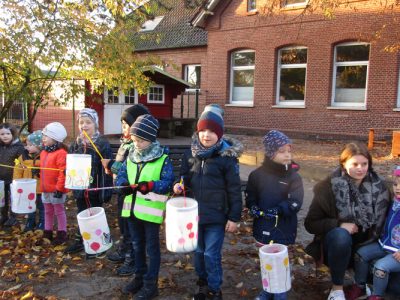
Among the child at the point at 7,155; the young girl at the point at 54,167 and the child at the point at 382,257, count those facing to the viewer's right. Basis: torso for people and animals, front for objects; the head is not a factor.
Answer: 0

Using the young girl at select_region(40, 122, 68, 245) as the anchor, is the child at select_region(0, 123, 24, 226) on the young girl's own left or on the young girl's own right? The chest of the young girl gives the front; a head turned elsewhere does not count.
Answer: on the young girl's own right

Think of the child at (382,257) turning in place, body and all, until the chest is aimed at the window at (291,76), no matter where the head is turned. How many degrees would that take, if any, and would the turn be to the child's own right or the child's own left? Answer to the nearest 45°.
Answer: approximately 135° to the child's own right

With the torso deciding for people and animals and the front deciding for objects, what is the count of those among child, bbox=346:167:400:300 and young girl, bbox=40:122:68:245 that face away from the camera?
0

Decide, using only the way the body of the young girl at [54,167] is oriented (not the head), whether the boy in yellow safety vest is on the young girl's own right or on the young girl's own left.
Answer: on the young girl's own left

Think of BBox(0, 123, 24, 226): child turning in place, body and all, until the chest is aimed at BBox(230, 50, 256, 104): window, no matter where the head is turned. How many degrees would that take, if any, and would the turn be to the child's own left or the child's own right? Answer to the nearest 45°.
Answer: approximately 180°

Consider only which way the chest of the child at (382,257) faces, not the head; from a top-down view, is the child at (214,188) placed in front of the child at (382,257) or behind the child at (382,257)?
in front

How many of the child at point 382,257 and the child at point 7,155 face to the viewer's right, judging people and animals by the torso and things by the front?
0

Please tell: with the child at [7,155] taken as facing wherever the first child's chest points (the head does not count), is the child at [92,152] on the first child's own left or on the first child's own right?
on the first child's own left

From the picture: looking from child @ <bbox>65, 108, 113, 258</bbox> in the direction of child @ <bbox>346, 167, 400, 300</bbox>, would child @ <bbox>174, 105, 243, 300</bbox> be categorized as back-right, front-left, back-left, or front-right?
front-right

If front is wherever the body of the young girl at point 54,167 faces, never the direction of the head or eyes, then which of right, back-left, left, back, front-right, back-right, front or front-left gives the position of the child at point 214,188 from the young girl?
left
